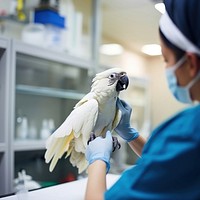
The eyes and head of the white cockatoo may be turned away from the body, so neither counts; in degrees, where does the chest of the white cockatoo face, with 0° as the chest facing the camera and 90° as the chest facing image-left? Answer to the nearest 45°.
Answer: approximately 315°

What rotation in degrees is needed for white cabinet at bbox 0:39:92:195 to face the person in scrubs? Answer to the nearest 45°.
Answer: approximately 45° to its right

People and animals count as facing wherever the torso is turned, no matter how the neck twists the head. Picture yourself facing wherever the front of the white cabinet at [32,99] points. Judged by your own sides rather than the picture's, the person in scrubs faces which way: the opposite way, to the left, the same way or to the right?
the opposite way

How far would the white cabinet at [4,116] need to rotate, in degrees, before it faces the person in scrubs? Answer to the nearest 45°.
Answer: approximately 45° to its right

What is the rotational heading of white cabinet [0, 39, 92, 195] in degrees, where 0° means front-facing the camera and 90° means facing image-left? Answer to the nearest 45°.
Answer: approximately 315°

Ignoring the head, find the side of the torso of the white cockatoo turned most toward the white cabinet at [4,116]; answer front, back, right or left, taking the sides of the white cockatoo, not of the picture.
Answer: back

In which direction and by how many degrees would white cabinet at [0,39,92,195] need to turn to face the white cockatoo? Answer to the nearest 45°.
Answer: approximately 45° to its right
